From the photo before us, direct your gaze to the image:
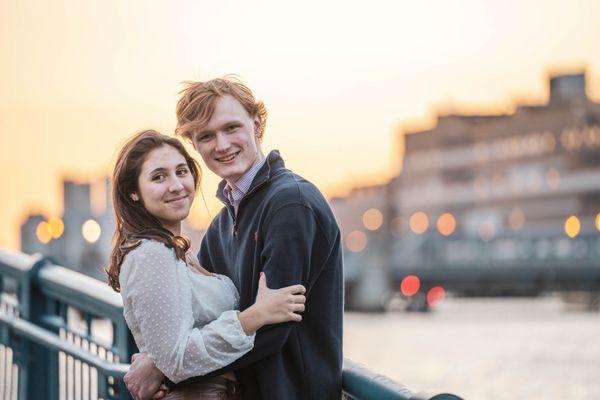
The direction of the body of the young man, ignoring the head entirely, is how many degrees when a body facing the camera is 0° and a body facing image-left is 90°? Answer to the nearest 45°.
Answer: approximately 45°

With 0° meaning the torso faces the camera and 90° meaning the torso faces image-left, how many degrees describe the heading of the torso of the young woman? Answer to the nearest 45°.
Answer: approximately 270°
